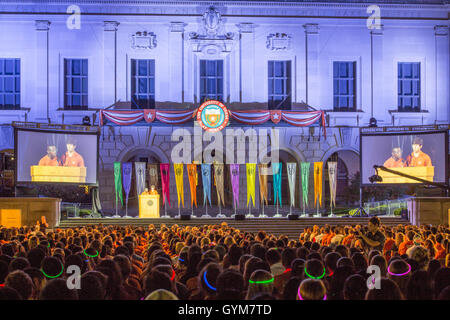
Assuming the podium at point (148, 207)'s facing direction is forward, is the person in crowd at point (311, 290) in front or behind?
in front

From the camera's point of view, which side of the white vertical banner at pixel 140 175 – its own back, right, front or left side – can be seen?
front

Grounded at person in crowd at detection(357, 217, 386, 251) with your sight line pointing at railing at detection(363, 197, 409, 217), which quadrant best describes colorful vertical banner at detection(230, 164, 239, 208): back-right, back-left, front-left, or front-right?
front-left

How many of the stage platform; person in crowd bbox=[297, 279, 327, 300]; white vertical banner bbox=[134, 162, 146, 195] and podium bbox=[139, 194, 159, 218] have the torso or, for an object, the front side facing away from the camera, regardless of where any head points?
1

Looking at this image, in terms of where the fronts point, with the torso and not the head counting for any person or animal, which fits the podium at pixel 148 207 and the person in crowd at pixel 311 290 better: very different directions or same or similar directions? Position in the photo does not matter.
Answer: very different directions

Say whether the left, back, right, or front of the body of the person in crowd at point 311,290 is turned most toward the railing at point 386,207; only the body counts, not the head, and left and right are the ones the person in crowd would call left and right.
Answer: front

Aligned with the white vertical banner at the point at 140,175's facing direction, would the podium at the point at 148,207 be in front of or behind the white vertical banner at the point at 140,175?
in front

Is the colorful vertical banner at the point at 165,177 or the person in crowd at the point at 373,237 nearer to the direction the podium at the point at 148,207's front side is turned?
the person in crowd

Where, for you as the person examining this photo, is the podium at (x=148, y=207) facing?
facing the viewer

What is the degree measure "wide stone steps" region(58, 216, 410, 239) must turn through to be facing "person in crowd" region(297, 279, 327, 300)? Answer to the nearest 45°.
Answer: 0° — it already faces them

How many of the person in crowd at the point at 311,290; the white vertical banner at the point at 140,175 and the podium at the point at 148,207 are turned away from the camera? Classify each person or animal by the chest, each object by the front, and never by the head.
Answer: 1

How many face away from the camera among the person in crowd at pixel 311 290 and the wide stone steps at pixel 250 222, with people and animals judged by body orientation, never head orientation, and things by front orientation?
1

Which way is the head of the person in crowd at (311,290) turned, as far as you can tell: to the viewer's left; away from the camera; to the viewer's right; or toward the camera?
away from the camera

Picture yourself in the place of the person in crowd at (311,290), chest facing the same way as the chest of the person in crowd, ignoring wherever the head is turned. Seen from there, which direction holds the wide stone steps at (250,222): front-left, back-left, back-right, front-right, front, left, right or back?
front

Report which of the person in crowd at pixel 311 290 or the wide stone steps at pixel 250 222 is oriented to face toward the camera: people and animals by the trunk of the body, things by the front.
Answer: the wide stone steps

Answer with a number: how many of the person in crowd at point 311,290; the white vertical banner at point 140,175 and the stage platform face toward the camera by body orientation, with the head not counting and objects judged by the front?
2

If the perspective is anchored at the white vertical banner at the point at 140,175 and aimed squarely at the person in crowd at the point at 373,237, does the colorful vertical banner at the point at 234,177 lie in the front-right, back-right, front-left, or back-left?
front-left

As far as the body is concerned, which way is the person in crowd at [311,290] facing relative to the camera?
away from the camera
